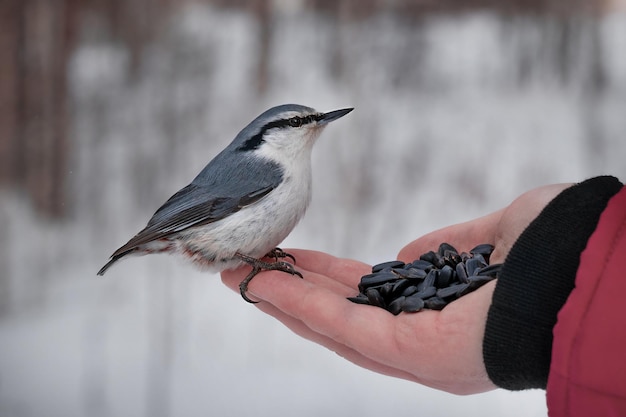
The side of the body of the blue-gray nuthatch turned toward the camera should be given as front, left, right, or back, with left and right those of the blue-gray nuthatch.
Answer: right

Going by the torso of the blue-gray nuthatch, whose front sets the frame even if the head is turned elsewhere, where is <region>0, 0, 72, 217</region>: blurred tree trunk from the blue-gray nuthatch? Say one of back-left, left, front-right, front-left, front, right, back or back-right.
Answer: back-left
